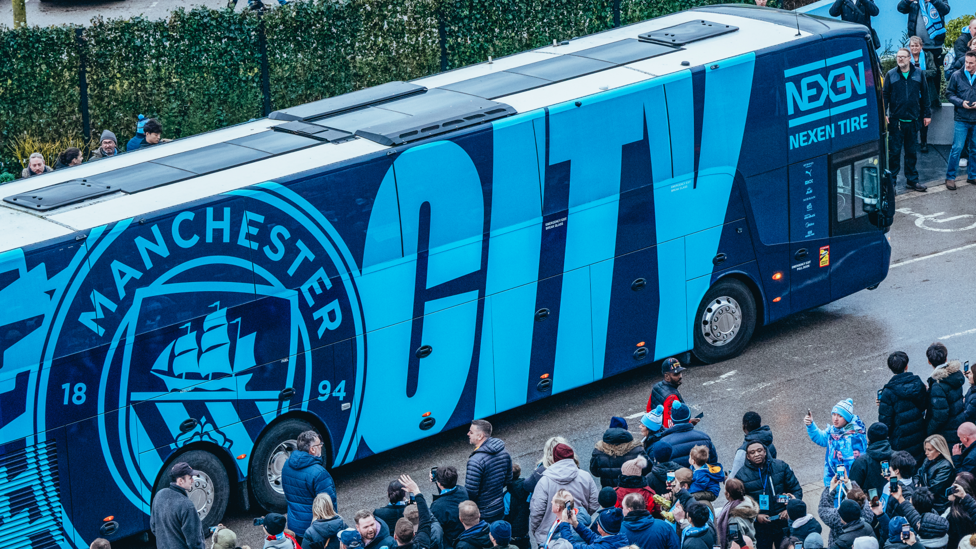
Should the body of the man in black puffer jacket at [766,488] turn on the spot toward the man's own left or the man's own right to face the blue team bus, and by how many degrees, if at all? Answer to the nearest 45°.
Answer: approximately 135° to the man's own right

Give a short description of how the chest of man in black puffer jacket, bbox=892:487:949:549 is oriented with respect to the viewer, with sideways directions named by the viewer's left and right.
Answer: facing away from the viewer and to the left of the viewer

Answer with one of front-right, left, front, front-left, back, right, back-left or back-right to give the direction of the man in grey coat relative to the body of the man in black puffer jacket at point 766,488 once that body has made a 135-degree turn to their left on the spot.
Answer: back-left

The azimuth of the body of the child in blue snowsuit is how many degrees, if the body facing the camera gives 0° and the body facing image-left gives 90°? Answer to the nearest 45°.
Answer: approximately 45°

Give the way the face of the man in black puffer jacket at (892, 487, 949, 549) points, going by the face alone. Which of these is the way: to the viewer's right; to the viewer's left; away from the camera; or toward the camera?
away from the camera

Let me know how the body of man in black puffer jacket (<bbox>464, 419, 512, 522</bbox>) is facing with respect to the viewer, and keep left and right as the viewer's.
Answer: facing away from the viewer and to the left of the viewer

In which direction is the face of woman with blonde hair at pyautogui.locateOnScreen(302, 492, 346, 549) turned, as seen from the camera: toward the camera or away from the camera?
away from the camera
